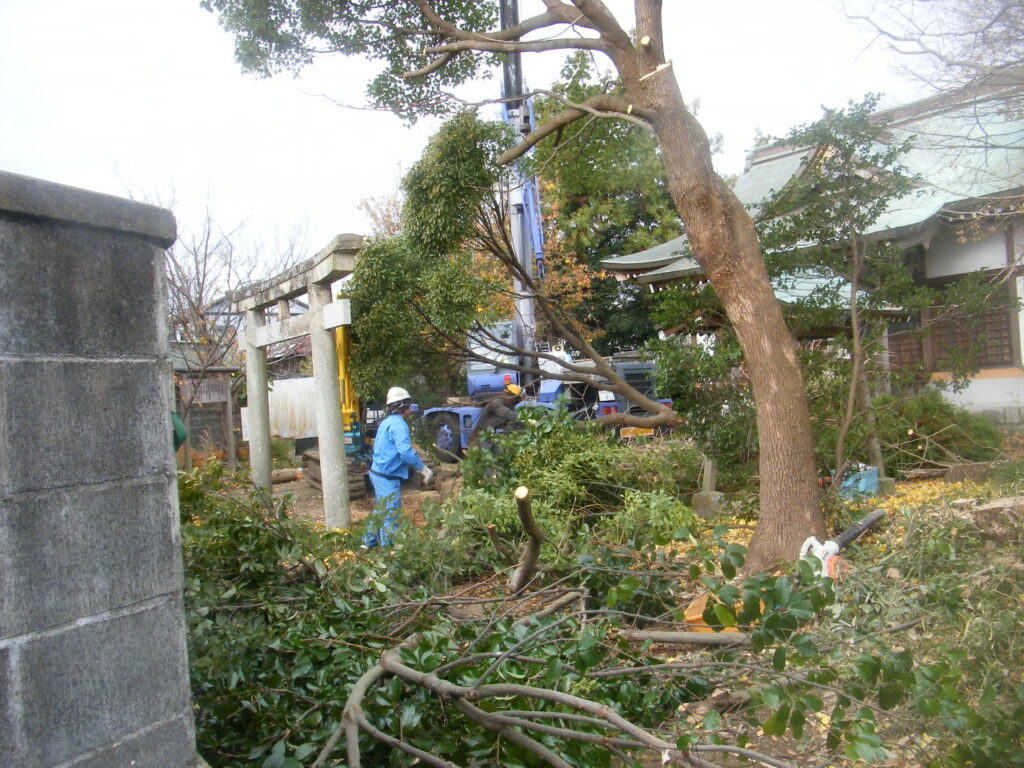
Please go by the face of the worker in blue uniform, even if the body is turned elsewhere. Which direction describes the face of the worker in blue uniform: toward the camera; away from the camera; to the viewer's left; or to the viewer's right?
to the viewer's right

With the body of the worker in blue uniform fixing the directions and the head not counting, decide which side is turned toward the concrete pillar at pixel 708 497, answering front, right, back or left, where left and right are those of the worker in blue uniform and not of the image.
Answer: front

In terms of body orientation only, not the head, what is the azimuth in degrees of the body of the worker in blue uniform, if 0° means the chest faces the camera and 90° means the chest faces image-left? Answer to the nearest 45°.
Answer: approximately 270°

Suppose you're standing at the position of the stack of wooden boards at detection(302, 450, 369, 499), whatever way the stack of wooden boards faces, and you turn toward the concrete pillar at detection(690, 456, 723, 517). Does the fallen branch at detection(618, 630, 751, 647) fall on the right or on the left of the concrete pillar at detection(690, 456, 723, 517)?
right

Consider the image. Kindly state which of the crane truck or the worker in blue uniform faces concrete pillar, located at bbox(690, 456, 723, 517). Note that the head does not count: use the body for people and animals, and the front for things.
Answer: the worker in blue uniform
